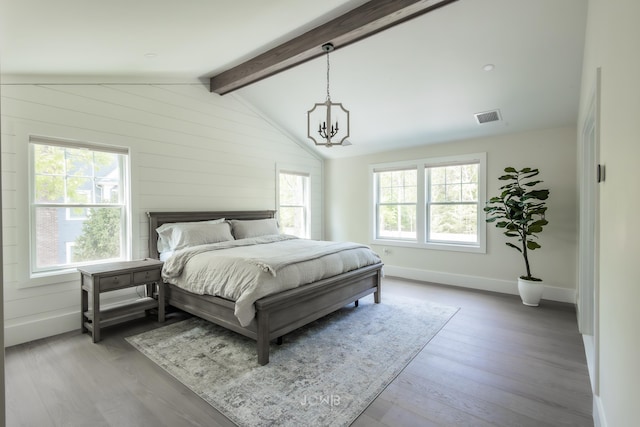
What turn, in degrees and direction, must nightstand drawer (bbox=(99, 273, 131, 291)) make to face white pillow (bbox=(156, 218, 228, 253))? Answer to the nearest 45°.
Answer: approximately 90° to its left

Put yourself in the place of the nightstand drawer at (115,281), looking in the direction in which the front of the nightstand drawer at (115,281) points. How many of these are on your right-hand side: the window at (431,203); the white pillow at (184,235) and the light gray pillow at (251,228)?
0

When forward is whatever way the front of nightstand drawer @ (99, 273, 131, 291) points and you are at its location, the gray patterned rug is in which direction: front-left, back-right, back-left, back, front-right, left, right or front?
front

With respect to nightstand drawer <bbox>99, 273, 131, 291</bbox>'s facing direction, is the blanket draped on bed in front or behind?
in front

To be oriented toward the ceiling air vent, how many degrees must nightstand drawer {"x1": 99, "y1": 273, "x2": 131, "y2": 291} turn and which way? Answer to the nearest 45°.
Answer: approximately 45° to its left

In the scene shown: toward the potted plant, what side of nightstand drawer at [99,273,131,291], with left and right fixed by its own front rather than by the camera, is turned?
front

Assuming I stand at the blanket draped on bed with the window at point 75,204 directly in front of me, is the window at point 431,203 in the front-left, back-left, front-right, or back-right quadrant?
back-right

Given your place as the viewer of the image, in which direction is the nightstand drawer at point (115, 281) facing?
facing the viewer and to the right of the viewer

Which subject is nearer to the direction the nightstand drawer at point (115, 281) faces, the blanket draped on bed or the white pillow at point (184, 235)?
the blanket draped on bed

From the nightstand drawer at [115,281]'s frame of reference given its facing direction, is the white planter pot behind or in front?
in front
